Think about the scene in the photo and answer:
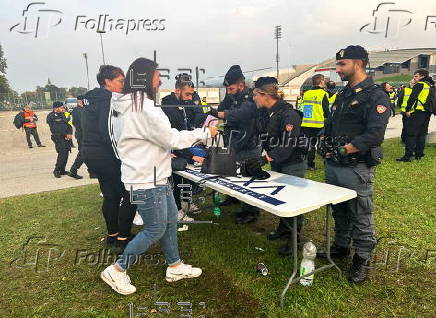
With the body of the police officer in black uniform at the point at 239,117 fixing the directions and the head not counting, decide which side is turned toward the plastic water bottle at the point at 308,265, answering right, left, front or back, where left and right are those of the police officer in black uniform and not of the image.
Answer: left

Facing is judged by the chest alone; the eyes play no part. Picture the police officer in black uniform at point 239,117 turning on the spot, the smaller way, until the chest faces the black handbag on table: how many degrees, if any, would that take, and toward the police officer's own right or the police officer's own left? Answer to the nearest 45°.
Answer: approximately 45° to the police officer's own left

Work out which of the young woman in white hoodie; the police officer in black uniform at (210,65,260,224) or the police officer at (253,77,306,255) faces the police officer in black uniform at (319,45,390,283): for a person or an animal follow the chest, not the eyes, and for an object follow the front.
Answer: the young woman in white hoodie

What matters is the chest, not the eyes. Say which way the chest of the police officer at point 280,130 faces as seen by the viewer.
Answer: to the viewer's left

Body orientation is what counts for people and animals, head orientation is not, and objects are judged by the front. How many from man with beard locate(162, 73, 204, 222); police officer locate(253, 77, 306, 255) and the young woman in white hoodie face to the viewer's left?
1

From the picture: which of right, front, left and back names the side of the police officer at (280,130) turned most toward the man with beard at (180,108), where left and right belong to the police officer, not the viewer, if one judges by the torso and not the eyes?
front

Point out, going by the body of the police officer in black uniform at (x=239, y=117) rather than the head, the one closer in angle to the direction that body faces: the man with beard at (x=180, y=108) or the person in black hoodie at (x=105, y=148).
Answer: the person in black hoodie

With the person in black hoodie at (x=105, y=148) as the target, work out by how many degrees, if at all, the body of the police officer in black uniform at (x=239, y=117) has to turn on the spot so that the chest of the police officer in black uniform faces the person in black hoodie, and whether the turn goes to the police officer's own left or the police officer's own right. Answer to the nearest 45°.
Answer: approximately 45° to the police officer's own right

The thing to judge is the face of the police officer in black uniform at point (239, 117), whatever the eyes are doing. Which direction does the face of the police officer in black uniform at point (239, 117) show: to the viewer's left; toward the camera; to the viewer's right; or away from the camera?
to the viewer's left

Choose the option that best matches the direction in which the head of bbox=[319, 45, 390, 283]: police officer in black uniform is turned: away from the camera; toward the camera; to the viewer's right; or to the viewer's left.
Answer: to the viewer's left
